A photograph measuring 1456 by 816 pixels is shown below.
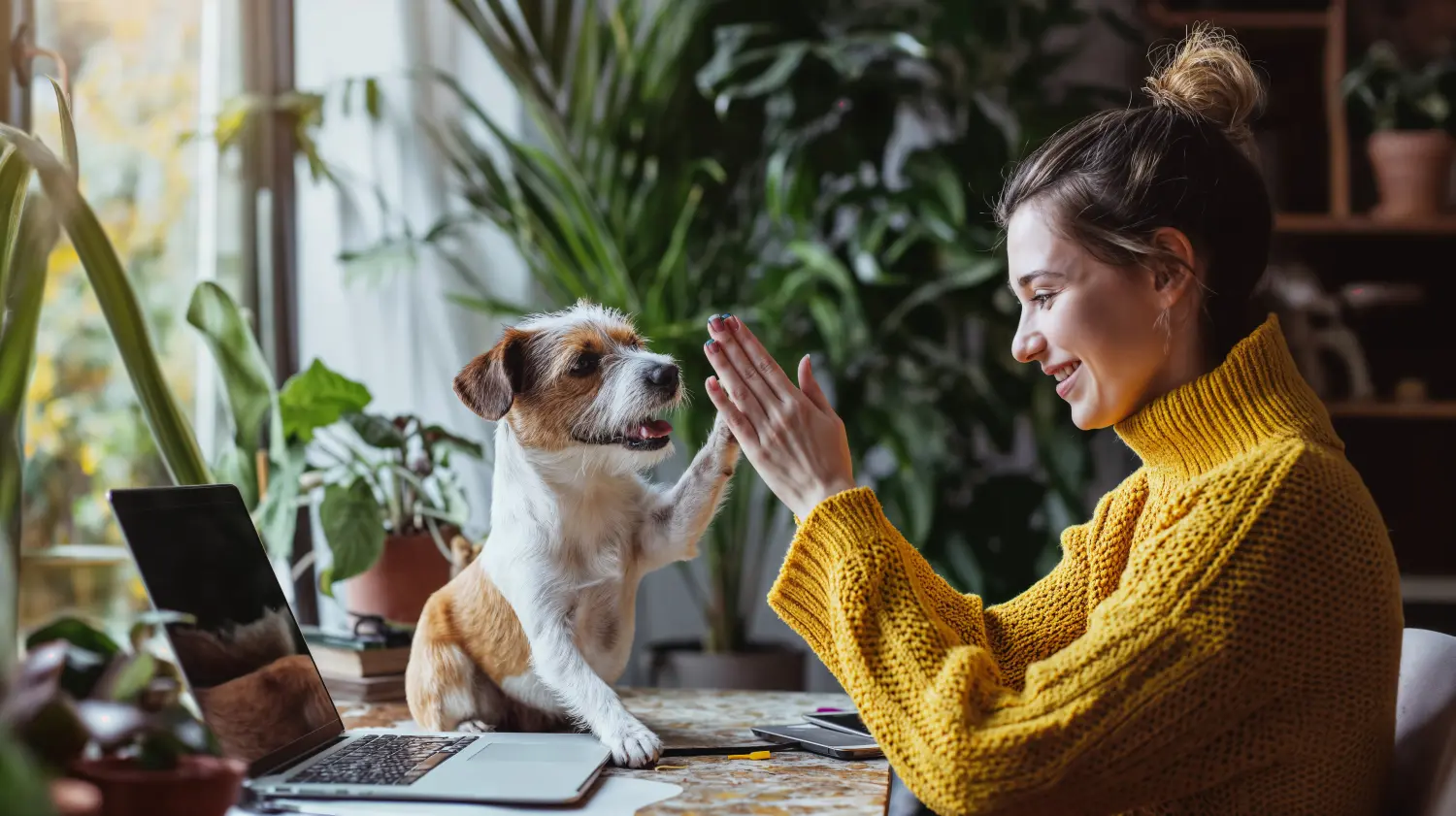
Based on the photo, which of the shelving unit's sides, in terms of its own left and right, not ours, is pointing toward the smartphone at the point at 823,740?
front

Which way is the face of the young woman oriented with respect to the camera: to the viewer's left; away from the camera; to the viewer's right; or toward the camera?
to the viewer's left

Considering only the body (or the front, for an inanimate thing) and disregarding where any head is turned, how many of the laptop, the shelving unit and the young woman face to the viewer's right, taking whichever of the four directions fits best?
1

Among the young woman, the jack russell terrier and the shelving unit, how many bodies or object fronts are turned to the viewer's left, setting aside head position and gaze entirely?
1

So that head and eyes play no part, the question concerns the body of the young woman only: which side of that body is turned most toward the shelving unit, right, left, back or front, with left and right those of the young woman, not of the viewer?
right

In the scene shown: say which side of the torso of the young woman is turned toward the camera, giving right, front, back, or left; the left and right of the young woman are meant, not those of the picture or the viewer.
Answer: left

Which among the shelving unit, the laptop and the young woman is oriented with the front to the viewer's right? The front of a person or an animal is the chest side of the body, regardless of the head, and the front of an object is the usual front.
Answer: the laptop

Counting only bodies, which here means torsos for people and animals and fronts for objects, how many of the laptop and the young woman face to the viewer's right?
1

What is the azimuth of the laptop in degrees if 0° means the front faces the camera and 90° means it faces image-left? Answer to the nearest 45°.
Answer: approximately 270°

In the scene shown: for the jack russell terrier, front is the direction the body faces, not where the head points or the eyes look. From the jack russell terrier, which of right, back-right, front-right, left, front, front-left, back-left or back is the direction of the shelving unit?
left

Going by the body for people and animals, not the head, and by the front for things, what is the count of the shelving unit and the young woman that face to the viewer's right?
0
